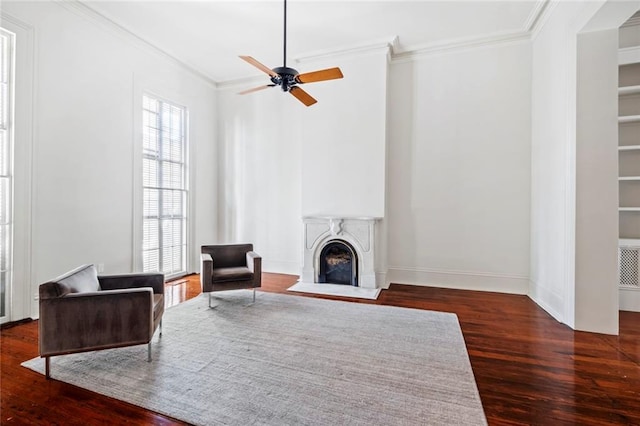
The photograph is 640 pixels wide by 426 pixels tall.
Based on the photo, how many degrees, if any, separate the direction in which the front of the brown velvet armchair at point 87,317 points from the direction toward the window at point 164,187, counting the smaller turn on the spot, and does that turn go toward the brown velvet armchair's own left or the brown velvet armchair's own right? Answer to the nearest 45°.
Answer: approximately 90° to the brown velvet armchair's own left

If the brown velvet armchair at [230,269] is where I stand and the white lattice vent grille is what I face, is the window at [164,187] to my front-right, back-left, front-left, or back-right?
back-left

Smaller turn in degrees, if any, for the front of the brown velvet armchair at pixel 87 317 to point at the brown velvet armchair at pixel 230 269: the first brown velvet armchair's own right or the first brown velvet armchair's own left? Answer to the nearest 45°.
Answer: approximately 45° to the first brown velvet armchair's own left

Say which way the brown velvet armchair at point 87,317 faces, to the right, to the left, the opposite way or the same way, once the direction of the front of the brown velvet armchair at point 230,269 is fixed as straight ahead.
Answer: to the left

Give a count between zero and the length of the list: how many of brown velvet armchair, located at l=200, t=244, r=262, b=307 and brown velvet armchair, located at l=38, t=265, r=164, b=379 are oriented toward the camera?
1

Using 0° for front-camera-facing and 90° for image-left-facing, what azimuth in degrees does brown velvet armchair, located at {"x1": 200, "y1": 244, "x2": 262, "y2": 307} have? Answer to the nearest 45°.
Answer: approximately 0°

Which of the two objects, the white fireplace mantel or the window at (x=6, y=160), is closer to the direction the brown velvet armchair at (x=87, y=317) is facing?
the white fireplace mantel

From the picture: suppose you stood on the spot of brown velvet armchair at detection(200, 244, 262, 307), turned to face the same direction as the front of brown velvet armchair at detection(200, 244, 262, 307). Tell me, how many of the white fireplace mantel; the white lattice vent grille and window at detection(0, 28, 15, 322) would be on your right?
1

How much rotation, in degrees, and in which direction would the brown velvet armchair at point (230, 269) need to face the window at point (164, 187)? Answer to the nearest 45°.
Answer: approximately 135° to its right

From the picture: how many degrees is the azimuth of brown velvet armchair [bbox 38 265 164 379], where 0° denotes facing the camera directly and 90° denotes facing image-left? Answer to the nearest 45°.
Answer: approximately 270°
